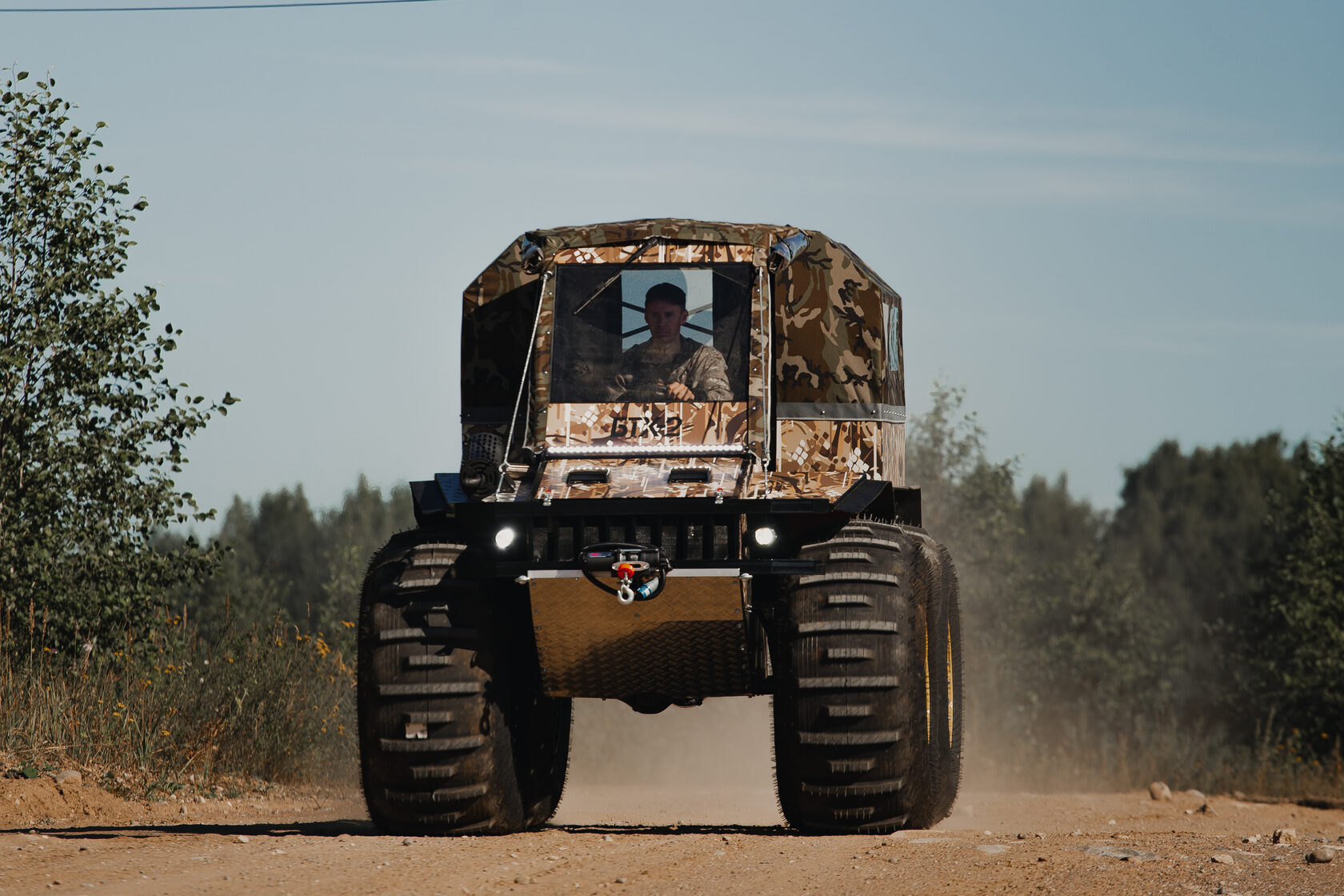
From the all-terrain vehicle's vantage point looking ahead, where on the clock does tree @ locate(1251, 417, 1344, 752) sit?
The tree is roughly at 7 o'clock from the all-terrain vehicle.

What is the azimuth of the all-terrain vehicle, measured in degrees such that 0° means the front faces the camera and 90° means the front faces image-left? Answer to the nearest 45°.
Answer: approximately 0°
